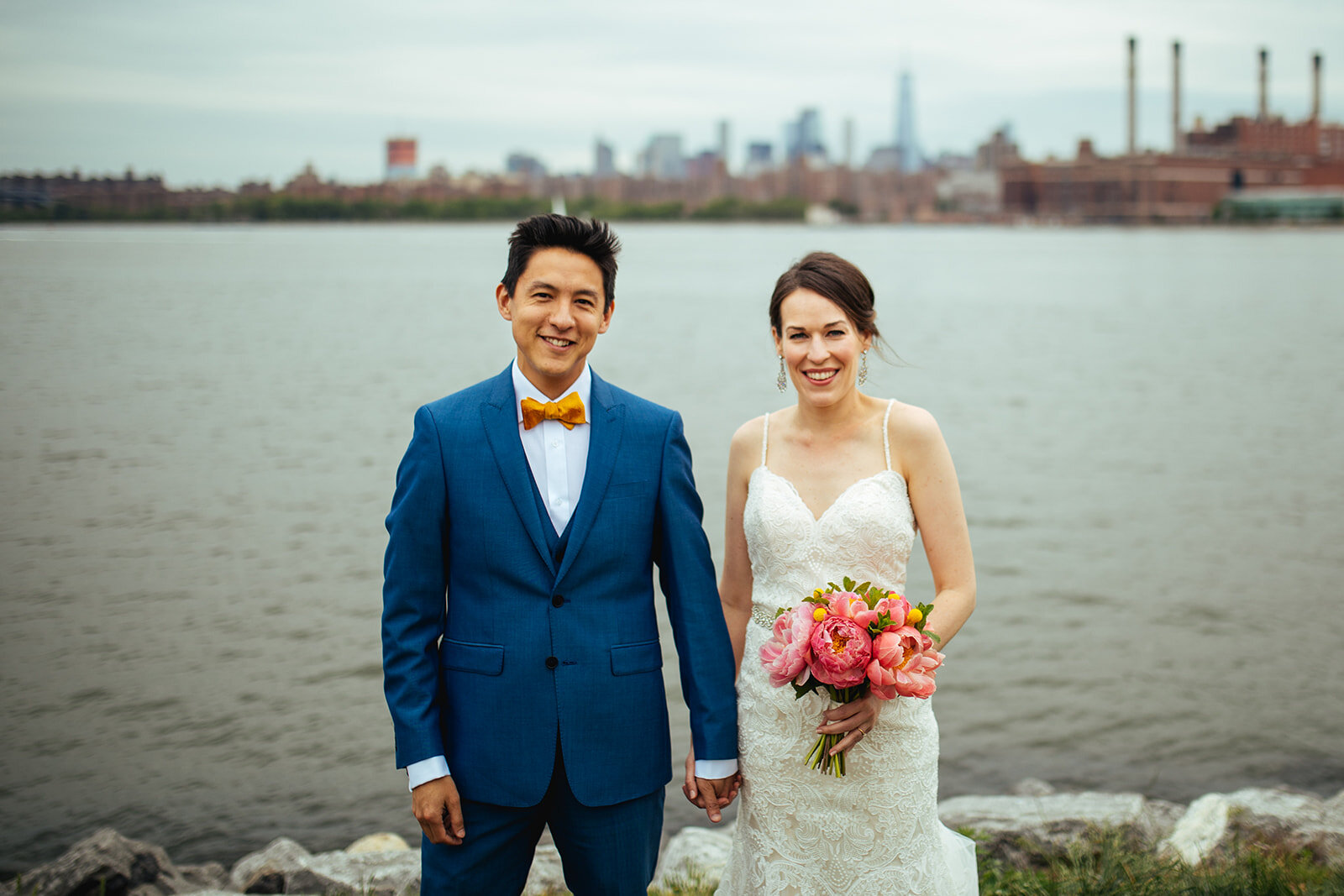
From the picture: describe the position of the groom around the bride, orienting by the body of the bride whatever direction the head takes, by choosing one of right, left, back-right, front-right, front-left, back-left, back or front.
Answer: front-right

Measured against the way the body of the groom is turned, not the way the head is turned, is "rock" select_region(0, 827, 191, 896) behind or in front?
behind

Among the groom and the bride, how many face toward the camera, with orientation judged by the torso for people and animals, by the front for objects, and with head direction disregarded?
2

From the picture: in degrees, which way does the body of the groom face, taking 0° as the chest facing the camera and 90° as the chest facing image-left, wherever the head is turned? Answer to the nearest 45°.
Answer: approximately 0°

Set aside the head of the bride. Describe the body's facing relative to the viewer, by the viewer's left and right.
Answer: facing the viewer

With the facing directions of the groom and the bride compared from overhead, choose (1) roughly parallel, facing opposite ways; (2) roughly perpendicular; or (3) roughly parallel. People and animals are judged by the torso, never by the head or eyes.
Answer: roughly parallel

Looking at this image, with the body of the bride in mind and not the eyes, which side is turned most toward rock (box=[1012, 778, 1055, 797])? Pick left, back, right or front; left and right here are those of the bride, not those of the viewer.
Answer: back

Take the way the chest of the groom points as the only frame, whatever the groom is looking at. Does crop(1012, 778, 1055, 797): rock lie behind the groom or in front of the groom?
behind

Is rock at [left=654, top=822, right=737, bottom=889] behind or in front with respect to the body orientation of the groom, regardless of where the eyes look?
behind
